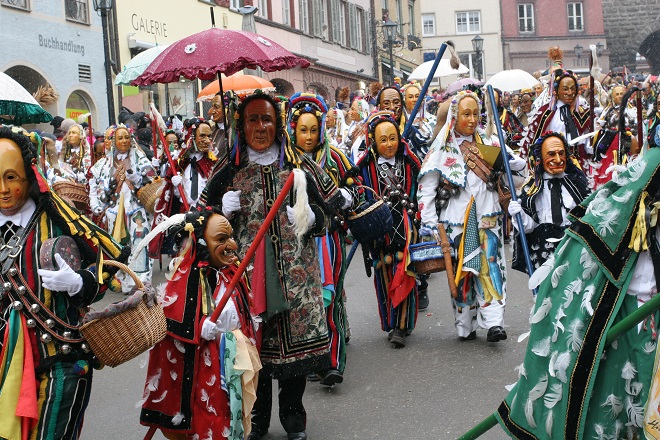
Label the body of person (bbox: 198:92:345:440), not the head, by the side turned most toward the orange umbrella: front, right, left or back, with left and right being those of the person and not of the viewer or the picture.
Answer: back

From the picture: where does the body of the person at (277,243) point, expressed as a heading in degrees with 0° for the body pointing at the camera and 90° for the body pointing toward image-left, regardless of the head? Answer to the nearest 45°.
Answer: approximately 0°

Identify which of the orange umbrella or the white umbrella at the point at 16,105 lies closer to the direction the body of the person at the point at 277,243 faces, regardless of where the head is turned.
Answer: the white umbrella

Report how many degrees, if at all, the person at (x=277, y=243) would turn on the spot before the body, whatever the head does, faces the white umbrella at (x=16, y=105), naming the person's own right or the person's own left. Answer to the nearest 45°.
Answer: approximately 90° to the person's own right
